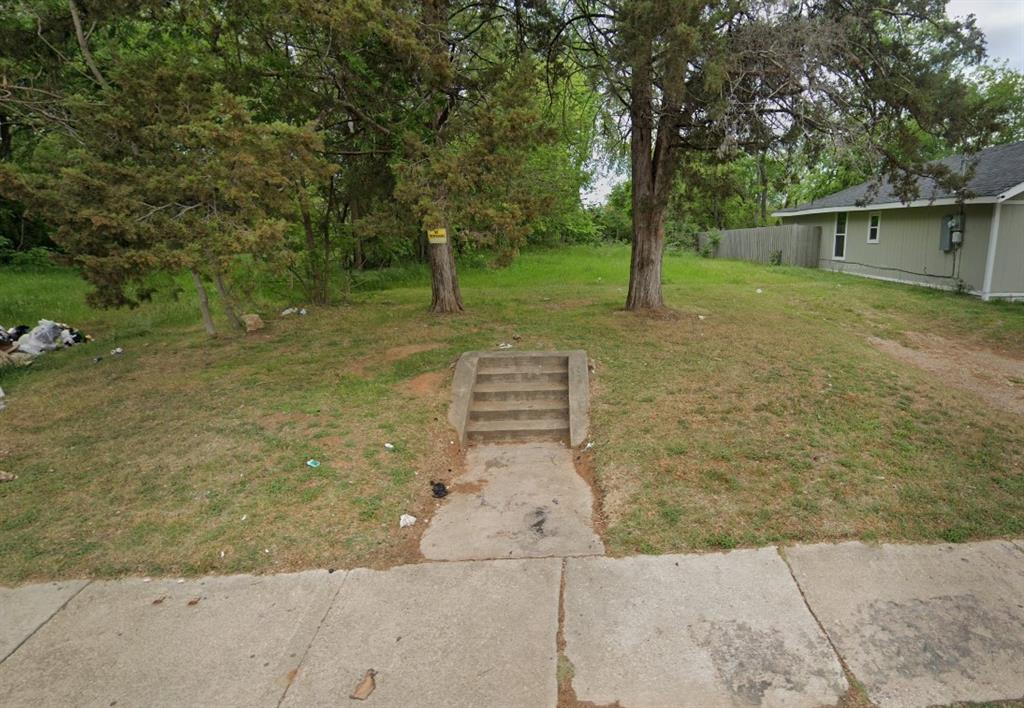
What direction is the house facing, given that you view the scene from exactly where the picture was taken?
facing the viewer and to the right of the viewer

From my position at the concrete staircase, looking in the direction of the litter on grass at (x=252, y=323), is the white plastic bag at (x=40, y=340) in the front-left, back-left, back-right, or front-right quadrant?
front-left

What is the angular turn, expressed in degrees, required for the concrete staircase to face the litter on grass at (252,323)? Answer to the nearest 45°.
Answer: approximately 135° to its right

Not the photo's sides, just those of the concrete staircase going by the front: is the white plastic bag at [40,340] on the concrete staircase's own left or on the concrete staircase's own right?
on the concrete staircase's own right

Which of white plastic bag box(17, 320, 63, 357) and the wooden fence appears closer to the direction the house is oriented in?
the white plastic bag

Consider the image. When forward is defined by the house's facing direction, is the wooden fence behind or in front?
behind

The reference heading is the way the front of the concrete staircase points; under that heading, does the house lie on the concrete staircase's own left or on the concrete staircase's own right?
on the concrete staircase's own left

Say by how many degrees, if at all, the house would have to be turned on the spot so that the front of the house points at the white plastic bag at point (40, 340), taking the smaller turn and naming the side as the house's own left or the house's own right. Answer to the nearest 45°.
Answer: approximately 90° to the house's own right

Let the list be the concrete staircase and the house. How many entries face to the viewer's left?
0

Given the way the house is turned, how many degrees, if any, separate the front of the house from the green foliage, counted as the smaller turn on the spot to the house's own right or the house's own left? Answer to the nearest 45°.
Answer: approximately 90° to the house's own right

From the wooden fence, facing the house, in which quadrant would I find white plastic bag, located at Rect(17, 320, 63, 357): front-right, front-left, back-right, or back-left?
front-right

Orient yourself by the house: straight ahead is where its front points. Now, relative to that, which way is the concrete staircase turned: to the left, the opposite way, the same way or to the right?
the same way

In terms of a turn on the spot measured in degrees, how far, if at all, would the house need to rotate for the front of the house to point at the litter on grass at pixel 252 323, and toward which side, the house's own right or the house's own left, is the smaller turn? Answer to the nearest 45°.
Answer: approximately 90° to the house's own right

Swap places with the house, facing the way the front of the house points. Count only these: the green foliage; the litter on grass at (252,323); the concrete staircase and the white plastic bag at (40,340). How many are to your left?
0

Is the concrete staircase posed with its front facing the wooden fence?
no

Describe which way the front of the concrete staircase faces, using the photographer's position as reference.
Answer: facing the viewer
